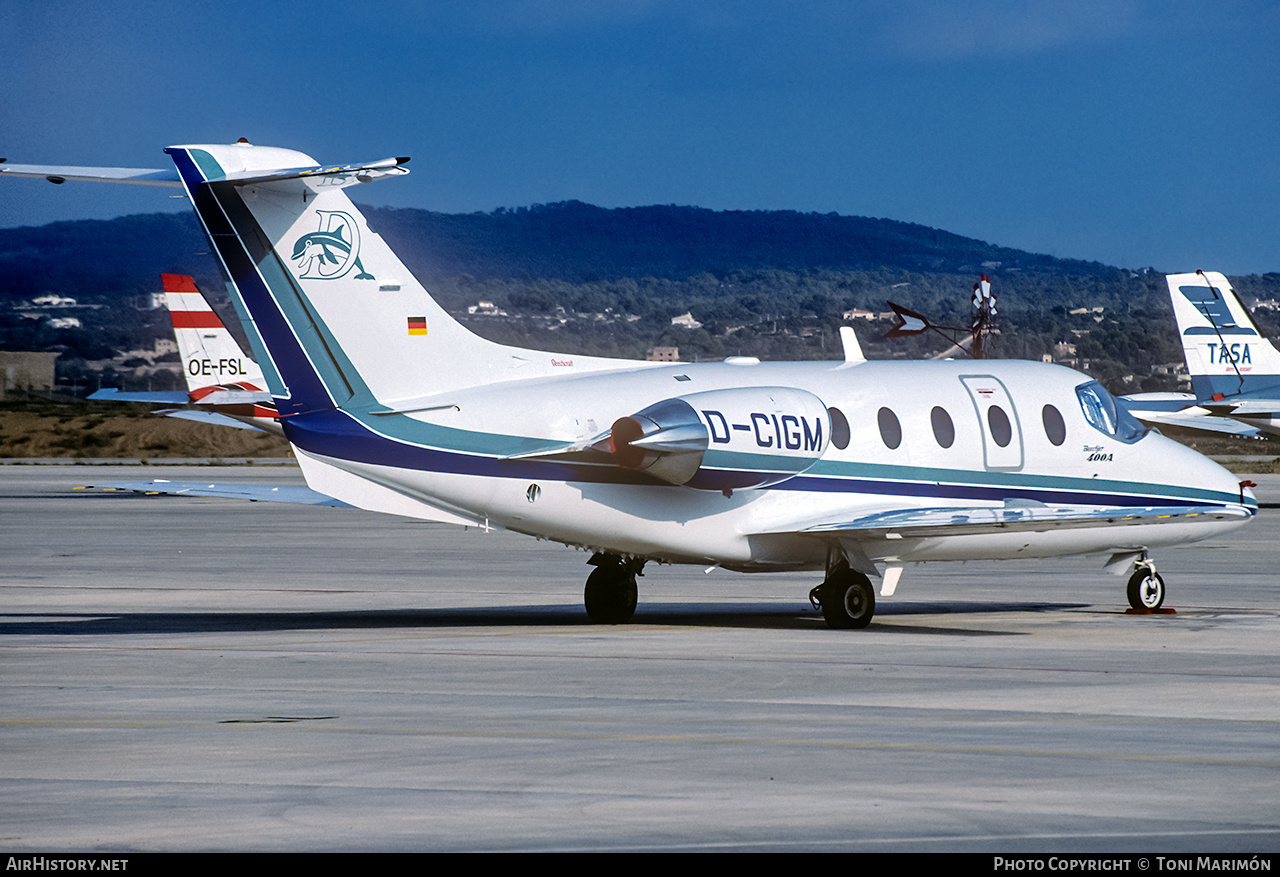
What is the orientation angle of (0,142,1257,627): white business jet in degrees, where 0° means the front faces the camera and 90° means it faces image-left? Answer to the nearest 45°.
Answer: approximately 225°
